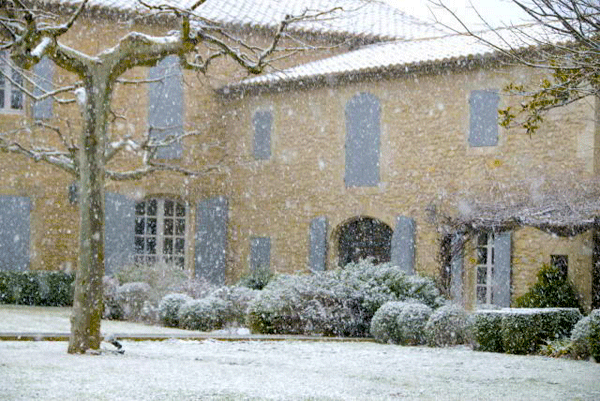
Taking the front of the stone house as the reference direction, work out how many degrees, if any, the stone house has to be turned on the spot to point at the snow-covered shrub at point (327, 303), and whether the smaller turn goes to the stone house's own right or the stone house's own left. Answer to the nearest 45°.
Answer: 0° — it already faces it

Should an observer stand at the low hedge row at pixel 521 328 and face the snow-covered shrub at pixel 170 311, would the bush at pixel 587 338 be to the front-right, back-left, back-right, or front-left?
back-left

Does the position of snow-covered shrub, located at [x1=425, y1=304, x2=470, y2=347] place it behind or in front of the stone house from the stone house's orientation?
in front

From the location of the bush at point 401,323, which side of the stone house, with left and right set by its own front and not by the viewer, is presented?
front

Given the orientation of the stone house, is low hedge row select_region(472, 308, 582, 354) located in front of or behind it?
in front

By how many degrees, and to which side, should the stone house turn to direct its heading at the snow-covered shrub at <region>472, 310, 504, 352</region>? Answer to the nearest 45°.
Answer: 0° — it already faces it

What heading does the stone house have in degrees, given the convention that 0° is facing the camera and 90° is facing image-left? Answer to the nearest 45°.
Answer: approximately 0°
